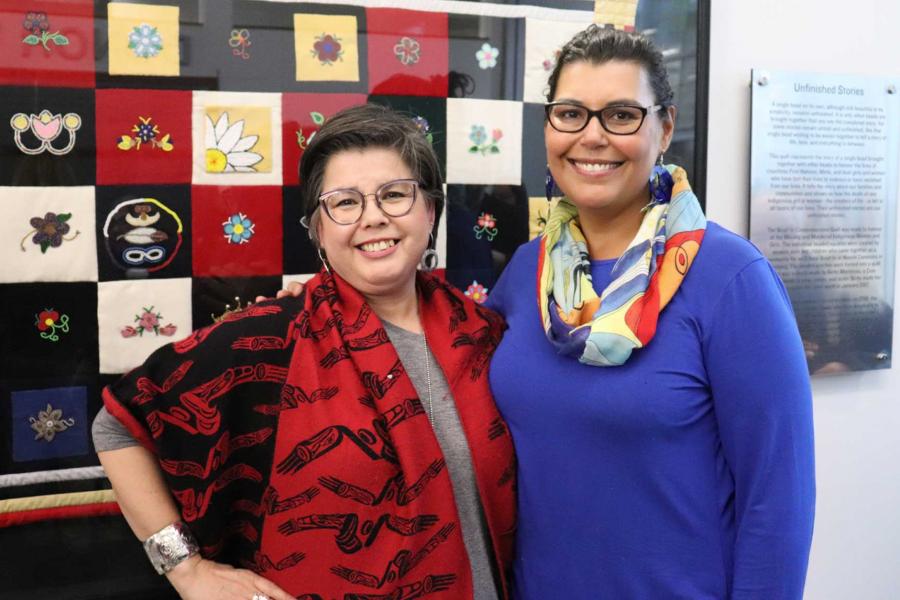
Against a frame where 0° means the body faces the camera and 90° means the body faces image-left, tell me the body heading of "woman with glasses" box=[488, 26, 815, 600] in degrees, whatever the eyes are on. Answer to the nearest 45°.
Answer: approximately 45°

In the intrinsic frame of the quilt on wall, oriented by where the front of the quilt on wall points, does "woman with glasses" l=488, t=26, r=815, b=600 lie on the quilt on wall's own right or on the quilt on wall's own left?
on the quilt on wall's own left

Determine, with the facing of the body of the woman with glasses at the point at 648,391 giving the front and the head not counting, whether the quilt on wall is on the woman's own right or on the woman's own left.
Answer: on the woman's own right

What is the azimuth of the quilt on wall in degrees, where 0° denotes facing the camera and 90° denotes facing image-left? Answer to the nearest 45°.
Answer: approximately 0°

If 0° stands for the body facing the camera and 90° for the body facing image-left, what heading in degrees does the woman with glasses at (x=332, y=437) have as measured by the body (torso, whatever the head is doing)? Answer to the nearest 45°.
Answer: approximately 315°
